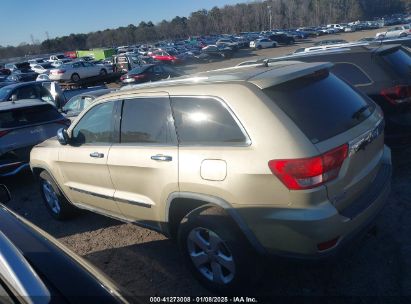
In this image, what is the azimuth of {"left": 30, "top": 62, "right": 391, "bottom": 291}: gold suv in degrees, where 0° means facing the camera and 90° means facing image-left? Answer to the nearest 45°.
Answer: approximately 135°

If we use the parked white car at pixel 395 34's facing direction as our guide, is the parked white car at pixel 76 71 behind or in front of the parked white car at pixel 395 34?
in front

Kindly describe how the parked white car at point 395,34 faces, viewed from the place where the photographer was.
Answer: facing the viewer and to the left of the viewer

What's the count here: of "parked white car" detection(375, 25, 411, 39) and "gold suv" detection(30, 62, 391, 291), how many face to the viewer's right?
0

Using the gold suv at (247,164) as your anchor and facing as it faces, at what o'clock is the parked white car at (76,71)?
The parked white car is roughly at 1 o'clock from the gold suv.

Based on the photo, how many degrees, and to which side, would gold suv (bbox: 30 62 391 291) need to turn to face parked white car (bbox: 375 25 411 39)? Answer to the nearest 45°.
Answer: approximately 90° to its right

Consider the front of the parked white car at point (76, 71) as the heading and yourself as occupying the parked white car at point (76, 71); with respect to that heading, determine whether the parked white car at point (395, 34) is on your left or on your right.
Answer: on your right

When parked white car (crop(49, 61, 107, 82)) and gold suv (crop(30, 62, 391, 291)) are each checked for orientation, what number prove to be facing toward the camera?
0

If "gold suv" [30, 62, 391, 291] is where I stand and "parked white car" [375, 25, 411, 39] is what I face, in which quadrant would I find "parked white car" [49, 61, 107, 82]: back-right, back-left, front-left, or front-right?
front-left
